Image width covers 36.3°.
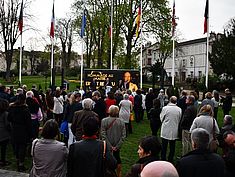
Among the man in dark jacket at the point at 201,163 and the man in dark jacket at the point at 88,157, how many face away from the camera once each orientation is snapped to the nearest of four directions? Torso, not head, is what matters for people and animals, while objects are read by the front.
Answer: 2

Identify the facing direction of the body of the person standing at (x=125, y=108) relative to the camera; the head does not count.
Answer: away from the camera

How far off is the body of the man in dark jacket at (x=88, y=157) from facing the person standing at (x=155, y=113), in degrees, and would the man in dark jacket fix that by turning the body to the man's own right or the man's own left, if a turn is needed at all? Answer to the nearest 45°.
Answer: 0° — they already face them

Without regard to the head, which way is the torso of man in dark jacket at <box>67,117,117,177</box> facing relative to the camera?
away from the camera

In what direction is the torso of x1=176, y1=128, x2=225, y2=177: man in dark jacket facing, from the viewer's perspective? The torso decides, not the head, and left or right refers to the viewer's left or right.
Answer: facing away from the viewer

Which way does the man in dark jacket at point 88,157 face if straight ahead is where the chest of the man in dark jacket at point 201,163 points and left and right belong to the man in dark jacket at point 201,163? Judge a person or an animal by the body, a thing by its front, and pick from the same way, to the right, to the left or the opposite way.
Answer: the same way

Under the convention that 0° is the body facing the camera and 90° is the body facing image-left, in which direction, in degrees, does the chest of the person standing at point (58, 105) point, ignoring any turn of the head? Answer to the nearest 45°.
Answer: approximately 180°

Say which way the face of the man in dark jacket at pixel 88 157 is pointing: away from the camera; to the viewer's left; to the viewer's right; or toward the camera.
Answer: away from the camera

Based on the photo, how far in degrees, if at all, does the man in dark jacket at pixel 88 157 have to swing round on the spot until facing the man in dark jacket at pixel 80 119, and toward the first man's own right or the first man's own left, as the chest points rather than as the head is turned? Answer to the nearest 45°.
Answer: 0° — they already face them

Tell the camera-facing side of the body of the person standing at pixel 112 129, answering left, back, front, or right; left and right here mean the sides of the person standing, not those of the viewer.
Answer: back

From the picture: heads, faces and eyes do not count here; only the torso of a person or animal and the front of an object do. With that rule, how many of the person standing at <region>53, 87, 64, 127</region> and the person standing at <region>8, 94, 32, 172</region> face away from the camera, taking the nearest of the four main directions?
2

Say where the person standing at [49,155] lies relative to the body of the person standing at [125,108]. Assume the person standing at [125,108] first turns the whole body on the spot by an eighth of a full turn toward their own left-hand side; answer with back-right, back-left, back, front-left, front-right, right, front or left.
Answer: back-left

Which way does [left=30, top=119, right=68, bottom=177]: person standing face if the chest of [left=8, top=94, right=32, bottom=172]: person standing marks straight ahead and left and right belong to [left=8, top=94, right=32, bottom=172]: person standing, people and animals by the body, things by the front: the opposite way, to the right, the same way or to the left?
the same way

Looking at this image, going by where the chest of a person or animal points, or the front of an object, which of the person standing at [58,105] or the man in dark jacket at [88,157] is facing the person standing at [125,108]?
the man in dark jacket

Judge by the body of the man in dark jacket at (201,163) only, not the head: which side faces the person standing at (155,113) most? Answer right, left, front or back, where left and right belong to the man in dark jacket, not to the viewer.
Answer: front

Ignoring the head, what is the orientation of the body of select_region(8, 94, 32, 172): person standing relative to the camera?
away from the camera

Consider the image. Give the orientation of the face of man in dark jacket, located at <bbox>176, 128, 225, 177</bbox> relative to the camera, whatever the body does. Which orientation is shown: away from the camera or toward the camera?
away from the camera

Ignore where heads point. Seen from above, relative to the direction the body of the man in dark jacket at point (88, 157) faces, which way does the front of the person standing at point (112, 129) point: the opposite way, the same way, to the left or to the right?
the same way

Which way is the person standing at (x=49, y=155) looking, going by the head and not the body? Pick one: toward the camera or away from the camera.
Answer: away from the camera

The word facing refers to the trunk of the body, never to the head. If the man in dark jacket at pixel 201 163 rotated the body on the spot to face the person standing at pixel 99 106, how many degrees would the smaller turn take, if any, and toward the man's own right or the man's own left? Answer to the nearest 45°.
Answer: approximately 45° to the man's own left

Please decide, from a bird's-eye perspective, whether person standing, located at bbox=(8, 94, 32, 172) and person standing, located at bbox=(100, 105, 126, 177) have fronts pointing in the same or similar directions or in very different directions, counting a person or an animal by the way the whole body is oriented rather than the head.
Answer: same or similar directions
